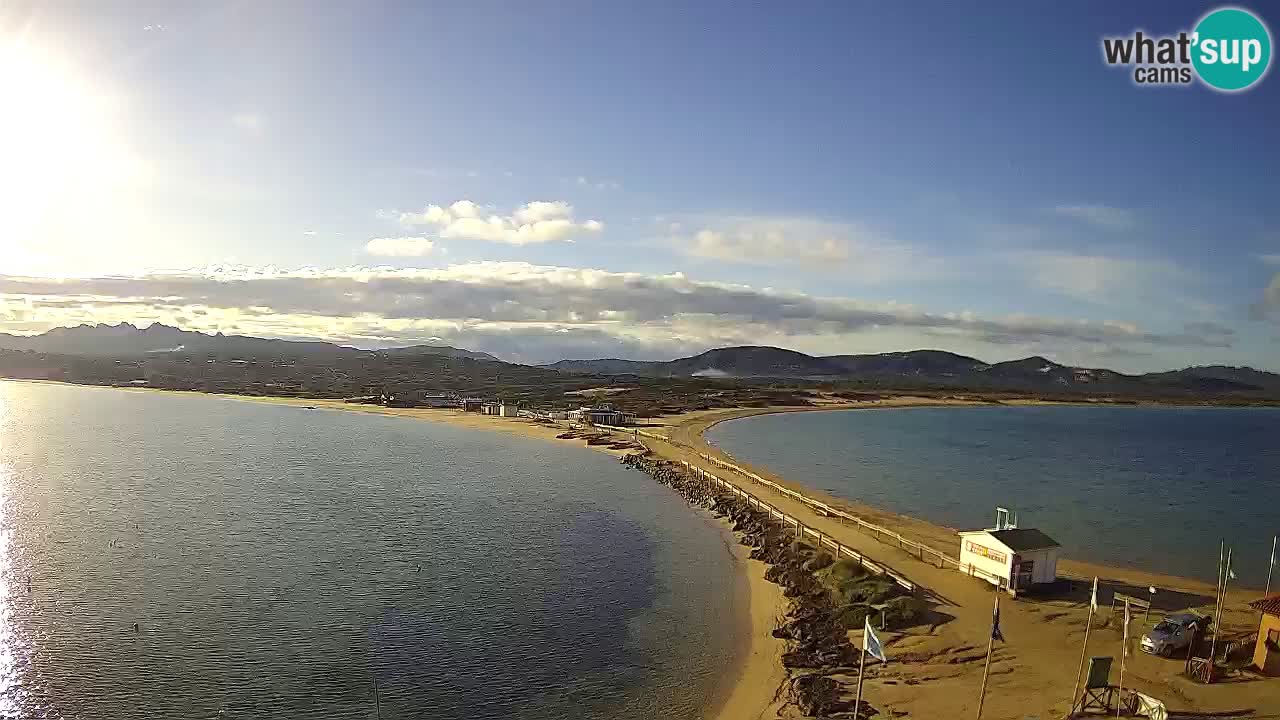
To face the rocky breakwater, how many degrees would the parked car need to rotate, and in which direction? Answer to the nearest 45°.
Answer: approximately 45° to its right

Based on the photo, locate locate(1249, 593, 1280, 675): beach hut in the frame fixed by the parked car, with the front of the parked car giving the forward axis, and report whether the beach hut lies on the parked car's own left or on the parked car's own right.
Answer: on the parked car's own left

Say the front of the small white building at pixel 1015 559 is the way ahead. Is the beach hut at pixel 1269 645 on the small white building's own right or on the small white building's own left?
on the small white building's own left

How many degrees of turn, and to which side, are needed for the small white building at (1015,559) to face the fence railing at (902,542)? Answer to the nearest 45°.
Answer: approximately 90° to its right

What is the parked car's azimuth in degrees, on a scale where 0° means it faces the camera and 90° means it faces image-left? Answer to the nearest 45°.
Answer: approximately 45°

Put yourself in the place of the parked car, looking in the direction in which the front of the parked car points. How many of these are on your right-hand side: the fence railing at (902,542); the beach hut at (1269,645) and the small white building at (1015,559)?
2

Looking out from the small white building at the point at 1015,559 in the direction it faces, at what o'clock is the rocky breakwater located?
The rocky breakwater is roughly at 12 o'clock from the small white building.

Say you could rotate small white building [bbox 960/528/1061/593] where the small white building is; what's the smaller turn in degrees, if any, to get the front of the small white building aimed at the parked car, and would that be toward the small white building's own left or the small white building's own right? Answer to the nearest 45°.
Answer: approximately 90° to the small white building's own left

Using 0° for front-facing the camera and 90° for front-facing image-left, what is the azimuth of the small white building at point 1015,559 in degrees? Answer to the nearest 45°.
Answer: approximately 45°

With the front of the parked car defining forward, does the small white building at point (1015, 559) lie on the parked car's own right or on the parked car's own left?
on the parked car's own right
